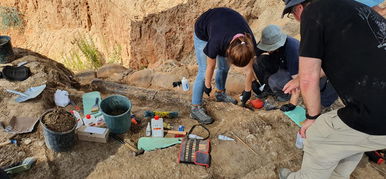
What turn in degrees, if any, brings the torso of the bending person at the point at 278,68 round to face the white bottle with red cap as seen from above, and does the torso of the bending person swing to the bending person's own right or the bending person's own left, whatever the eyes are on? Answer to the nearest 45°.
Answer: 0° — they already face it

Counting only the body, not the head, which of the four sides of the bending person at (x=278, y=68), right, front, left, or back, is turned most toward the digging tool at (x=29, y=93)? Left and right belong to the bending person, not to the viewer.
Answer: front

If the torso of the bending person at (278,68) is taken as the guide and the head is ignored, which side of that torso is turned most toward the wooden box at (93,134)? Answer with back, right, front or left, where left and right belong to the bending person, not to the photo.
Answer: front

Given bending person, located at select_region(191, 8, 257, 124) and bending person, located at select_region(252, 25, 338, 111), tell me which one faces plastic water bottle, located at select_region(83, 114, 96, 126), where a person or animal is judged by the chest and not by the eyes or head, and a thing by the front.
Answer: bending person, located at select_region(252, 25, 338, 111)

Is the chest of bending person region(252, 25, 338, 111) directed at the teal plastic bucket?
yes

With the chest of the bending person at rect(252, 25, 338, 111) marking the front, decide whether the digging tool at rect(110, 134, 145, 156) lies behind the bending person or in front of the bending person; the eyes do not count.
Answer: in front

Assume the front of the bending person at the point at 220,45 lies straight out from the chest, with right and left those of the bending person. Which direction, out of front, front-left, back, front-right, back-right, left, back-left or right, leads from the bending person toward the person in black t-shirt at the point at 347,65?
front

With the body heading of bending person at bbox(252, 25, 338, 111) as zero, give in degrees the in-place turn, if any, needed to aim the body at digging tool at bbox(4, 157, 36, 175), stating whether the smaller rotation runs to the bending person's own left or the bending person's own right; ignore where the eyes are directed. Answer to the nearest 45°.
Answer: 0° — they already face it

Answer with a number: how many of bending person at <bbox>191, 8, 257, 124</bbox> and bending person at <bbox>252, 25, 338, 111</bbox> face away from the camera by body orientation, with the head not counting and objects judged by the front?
0

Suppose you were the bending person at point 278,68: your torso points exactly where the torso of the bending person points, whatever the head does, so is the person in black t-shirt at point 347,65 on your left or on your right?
on your left

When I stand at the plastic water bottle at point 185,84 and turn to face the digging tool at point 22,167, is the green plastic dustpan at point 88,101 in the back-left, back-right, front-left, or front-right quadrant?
front-right

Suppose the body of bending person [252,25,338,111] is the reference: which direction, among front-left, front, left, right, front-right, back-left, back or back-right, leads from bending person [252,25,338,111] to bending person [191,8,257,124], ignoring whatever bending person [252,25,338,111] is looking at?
front

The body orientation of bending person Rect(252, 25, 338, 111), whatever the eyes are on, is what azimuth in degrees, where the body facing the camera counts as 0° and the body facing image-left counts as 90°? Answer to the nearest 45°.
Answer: approximately 45°

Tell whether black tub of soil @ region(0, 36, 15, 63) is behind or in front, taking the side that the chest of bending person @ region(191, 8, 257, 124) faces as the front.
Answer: behind

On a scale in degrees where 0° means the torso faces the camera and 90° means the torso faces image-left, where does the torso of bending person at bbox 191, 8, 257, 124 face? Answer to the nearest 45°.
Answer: approximately 315°

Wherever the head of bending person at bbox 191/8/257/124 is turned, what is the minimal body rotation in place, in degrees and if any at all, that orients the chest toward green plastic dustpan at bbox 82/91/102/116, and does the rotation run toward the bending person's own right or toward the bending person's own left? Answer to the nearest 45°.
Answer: approximately 135° to the bending person's own right
